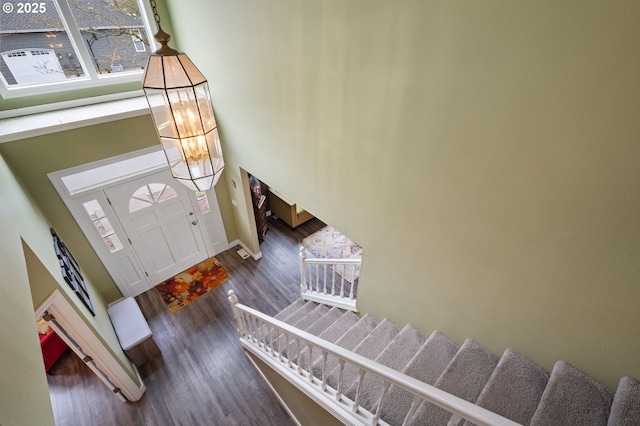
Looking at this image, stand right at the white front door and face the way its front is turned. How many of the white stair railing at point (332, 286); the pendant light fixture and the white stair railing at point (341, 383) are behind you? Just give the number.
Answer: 0

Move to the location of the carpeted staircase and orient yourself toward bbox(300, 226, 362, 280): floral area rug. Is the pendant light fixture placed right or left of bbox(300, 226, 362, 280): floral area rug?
left

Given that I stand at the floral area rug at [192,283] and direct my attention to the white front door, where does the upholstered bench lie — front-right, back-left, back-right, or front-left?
back-left

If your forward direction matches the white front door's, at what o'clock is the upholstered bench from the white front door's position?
The upholstered bench is roughly at 1 o'clock from the white front door.

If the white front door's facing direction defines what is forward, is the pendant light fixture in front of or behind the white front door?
in front

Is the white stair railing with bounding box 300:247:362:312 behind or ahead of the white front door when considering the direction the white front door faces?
ahead

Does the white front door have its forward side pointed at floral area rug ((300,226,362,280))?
no

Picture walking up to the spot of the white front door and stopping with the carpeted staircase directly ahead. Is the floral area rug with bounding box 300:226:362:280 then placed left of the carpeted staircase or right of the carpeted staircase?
left

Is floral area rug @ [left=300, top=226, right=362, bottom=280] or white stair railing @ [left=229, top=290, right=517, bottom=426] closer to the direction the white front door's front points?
the white stair railing

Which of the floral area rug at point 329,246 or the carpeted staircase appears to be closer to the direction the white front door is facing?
the carpeted staircase

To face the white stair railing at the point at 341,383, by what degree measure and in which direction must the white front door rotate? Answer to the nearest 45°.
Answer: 0° — it already faces it

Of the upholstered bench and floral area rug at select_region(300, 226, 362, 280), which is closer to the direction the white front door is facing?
the upholstered bench

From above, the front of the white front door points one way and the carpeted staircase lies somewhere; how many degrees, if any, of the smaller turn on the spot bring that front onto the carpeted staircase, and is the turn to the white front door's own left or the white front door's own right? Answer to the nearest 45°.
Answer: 0° — it already faces it

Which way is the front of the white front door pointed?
toward the camera
